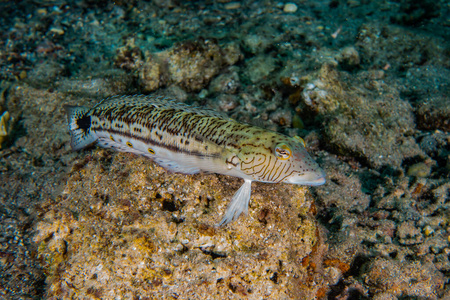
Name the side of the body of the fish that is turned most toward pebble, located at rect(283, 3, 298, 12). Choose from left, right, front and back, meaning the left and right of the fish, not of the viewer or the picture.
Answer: left

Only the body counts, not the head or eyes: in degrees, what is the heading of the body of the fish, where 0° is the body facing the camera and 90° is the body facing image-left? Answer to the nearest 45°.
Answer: approximately 270°
